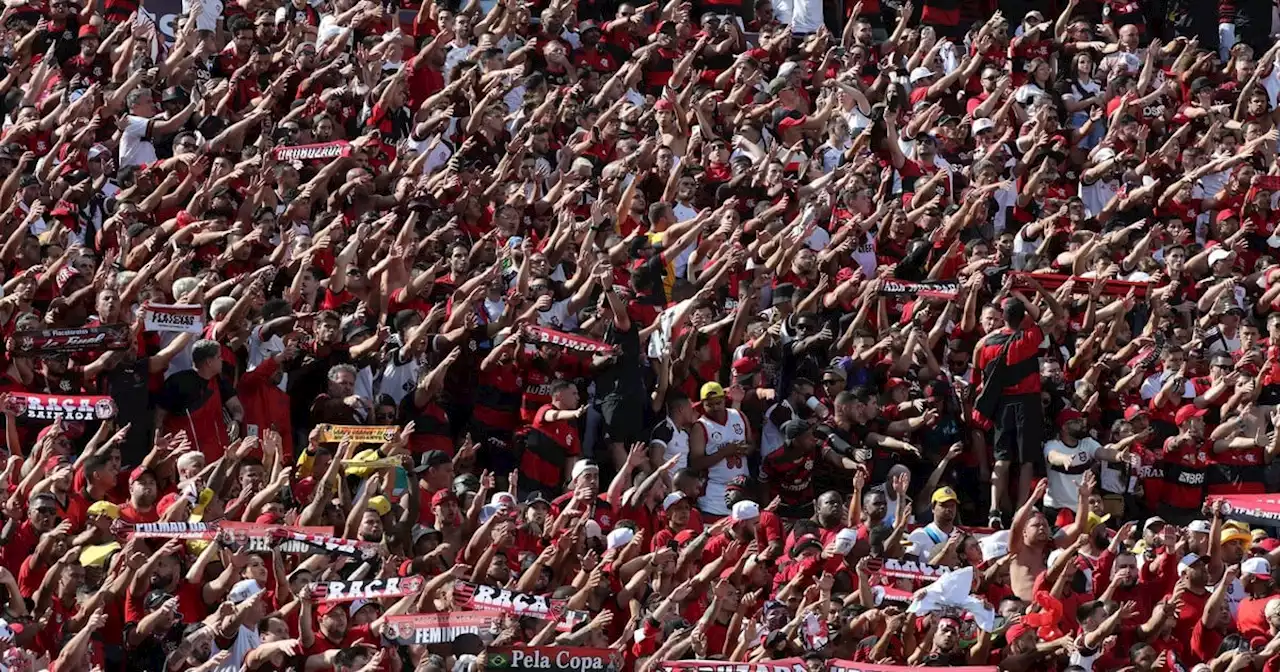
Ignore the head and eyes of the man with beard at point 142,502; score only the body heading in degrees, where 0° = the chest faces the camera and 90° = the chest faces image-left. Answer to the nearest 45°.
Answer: approximately 315°

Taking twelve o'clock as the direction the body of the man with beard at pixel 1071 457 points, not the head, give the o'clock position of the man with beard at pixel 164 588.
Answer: the man with beard at pixel 164 588 is roughly at 3 o'clock from the man with beard at pixel 1071 457.

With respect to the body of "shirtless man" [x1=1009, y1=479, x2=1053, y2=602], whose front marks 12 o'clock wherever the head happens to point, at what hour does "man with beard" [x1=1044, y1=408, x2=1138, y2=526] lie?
The man with beard is roughly at 8 o'clock from the shirtless man.

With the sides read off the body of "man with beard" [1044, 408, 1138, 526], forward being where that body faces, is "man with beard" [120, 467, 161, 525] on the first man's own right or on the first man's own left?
on the first man's own right

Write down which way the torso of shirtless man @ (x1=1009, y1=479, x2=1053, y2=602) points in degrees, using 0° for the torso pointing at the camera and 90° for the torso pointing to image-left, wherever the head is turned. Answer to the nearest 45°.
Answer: approximately 315°

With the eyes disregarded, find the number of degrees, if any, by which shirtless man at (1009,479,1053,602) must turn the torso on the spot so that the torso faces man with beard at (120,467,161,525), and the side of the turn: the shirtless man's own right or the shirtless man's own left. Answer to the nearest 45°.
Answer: approximately 90° to the shirtless man's own right

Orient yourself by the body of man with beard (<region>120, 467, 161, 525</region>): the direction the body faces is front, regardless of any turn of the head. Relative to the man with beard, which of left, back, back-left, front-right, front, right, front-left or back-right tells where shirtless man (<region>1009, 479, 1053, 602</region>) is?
front-left

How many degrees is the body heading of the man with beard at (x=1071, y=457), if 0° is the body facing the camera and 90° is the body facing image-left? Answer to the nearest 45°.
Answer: approximately 315°

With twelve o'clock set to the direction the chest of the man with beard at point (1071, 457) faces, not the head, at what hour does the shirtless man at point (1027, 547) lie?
The shirtless man is roughly at 2 o'clock from the man with beard.
